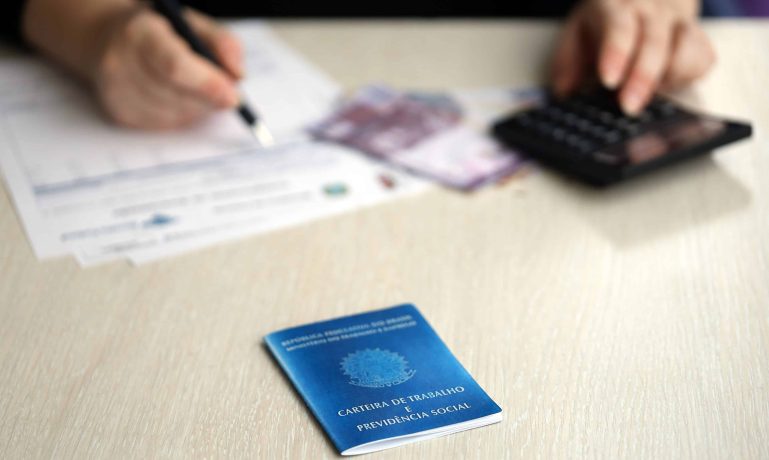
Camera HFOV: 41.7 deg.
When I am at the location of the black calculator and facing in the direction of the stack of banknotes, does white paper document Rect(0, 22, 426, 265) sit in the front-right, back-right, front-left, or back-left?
front-left

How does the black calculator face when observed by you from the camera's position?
facing away from the viewer and to the left of the viewer
